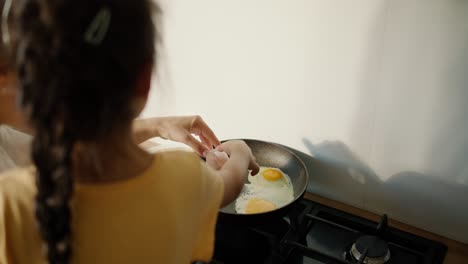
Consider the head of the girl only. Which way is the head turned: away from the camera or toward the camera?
away from the camera

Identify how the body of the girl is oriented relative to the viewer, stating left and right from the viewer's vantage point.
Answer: facing away from the viewer
